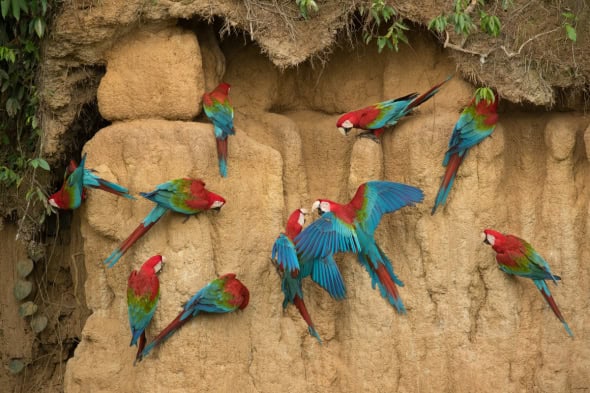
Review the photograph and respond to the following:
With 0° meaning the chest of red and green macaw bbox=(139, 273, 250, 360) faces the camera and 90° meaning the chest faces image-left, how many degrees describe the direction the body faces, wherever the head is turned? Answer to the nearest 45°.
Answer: approximately 225°

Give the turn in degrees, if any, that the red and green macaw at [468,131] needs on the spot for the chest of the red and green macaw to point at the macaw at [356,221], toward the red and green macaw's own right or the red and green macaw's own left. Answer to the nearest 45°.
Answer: approximately 135° to the red and green macaw's own left

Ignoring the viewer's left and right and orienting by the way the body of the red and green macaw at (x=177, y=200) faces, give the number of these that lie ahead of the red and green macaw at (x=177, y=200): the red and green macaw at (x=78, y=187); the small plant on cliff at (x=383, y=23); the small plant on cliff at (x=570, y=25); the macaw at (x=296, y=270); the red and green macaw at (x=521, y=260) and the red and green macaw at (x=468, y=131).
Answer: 5

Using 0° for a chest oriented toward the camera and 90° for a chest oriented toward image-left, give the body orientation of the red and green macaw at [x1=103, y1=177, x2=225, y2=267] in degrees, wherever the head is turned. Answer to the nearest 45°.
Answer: approximately 270°

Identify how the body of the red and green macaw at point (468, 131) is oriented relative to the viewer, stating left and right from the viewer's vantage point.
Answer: facing away from the viewer and to the right of the viewer

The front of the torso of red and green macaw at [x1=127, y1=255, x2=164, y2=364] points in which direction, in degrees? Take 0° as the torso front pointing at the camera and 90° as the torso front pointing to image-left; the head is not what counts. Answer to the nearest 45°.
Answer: approximately 225°

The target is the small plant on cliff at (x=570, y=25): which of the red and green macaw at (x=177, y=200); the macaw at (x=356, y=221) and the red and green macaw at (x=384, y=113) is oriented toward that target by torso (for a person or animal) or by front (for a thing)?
the red and green macaw at (x=177, y=200)

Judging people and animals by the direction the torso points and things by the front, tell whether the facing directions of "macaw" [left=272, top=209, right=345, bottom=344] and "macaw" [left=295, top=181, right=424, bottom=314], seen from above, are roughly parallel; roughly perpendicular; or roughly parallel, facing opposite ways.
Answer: roughly perpendicular

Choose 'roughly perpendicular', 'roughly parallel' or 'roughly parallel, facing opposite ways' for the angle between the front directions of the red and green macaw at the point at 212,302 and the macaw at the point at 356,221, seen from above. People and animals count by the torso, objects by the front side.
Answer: roughly perpendicular

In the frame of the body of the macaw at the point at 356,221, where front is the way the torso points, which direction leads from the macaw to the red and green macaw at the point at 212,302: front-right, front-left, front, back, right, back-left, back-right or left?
front-left

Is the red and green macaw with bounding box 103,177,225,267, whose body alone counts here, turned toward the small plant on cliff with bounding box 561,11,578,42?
yes

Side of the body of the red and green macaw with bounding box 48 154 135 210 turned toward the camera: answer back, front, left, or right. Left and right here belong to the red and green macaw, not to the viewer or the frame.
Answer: left

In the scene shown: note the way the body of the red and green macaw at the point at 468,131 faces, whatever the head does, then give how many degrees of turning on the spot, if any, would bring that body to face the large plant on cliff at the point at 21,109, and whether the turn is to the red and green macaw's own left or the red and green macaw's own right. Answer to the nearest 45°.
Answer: approximately 135° to the red and green macaw's own left
